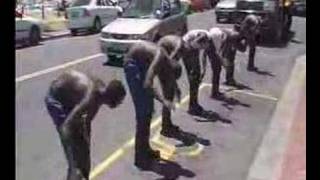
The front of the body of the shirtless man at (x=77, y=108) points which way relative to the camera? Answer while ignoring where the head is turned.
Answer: to the viewer's right

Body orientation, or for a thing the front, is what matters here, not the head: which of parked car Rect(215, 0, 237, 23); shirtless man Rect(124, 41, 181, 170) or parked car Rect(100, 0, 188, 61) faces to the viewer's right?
the shirtless man

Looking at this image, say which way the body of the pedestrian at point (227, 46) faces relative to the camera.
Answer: to the viewer's right

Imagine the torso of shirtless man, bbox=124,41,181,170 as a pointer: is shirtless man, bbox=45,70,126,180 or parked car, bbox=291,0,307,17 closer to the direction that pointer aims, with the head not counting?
the parked car

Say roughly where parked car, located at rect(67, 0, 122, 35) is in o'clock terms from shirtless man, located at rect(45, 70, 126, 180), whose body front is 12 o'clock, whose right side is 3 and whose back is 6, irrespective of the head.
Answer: The parked car is roughly at 9 o'clock from the shirtless man.

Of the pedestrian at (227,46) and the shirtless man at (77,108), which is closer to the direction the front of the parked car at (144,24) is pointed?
the shirtless man

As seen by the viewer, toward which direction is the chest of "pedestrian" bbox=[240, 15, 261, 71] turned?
to the viewer's right

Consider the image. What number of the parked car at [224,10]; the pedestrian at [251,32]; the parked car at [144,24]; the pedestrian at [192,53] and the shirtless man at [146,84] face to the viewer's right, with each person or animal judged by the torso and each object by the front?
3
